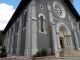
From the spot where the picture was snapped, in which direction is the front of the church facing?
facing the viewer and to the right of the viewer
